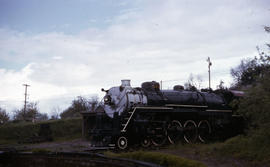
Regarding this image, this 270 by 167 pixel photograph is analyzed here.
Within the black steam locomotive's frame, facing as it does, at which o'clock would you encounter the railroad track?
The railroad track is roughly at 11 o'clock from the black steam locomotive.

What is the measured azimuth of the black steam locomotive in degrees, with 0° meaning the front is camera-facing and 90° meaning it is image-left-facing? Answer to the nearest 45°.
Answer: approximately 45°
